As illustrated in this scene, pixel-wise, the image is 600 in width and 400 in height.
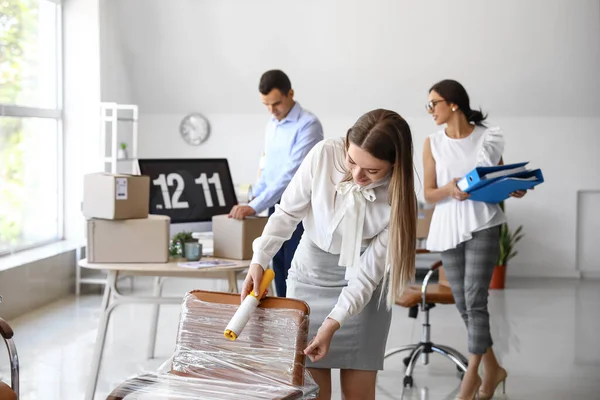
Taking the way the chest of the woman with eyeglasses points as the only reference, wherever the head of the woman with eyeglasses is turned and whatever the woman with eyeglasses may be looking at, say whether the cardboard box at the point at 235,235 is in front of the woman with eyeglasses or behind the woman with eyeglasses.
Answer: in front

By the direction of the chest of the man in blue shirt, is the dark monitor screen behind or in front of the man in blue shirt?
in front

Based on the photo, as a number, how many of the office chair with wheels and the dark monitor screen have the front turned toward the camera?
1

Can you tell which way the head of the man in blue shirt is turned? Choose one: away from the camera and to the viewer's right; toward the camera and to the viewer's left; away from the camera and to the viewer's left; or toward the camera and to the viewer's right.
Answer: toward the camera and to the viewer's left

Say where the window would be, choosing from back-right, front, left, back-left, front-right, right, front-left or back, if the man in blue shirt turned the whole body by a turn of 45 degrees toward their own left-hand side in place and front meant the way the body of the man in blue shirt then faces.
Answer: back-right

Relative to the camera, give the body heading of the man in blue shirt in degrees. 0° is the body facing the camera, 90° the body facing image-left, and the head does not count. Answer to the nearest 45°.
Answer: approximately 45°

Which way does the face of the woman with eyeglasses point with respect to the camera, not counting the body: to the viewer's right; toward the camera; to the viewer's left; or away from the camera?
to the viewer's left

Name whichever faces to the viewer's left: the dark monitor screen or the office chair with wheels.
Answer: the office chair with wheels

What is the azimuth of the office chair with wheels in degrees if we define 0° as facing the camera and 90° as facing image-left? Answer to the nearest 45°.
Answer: approximately 90°

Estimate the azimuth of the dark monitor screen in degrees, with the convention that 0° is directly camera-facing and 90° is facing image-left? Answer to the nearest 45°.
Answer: approximately 0°
